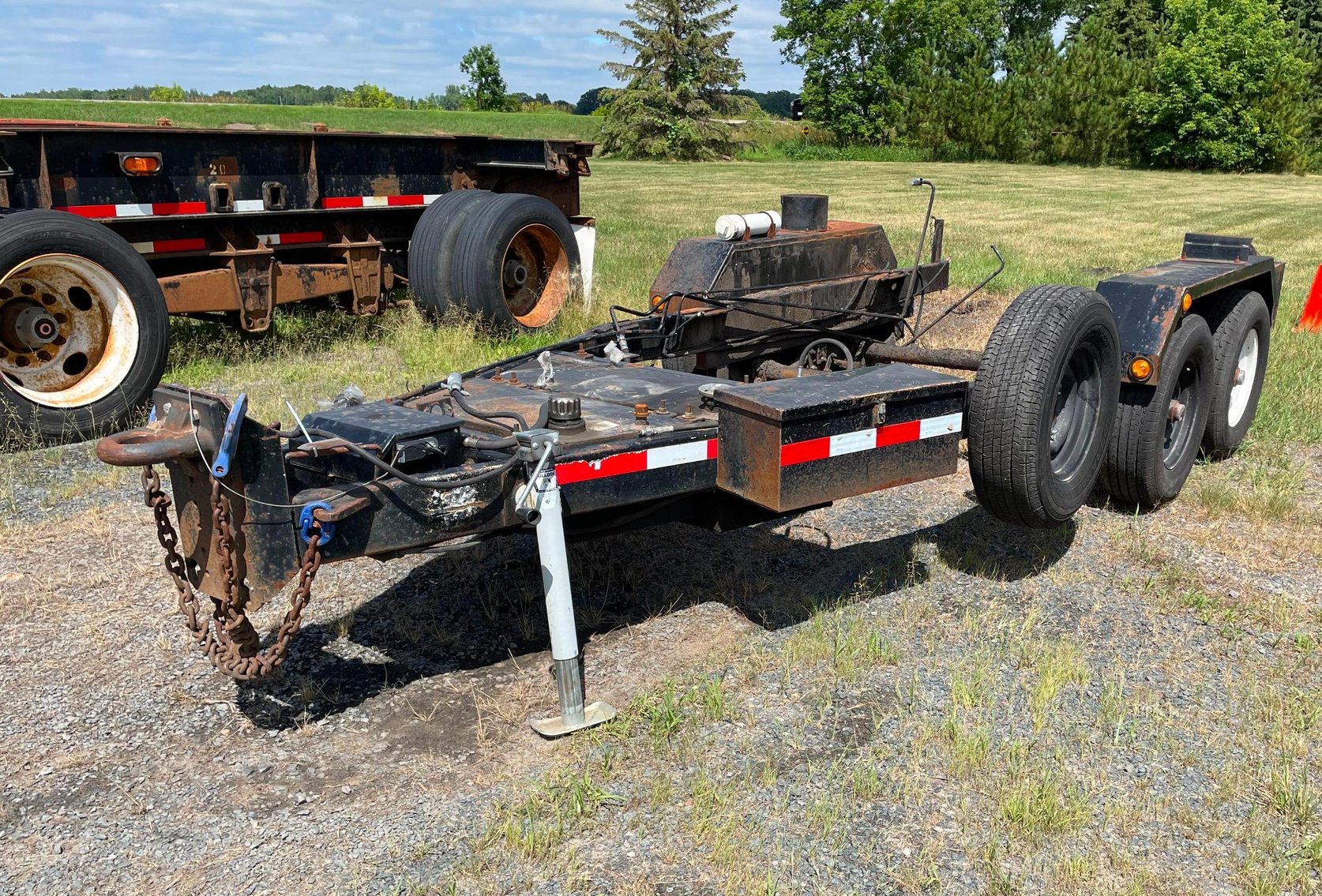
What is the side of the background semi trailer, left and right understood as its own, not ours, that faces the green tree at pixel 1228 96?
back

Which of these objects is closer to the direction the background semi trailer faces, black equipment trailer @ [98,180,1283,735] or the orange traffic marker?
the black equipment trailer

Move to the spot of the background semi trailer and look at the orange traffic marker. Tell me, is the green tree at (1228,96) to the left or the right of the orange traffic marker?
left

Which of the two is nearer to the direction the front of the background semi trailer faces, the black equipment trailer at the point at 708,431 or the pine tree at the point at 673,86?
the black equipment trailer

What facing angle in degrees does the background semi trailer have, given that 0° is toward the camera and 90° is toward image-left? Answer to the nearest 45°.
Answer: approximately 45°

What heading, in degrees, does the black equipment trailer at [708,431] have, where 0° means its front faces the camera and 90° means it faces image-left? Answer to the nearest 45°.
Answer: approximately 45°

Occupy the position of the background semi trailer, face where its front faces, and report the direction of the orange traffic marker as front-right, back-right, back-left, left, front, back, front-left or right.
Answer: back-left

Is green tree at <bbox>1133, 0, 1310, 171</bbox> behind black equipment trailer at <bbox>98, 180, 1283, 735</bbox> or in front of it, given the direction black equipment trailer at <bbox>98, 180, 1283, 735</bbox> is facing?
behind

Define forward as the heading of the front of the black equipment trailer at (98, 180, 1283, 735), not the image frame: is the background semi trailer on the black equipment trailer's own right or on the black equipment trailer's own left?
on the black equipment trailer's own right

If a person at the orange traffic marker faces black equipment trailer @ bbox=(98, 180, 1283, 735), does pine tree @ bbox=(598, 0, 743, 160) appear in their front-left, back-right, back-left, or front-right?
back-right

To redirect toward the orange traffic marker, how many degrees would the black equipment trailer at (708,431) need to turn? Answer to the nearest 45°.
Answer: approximately 180°
